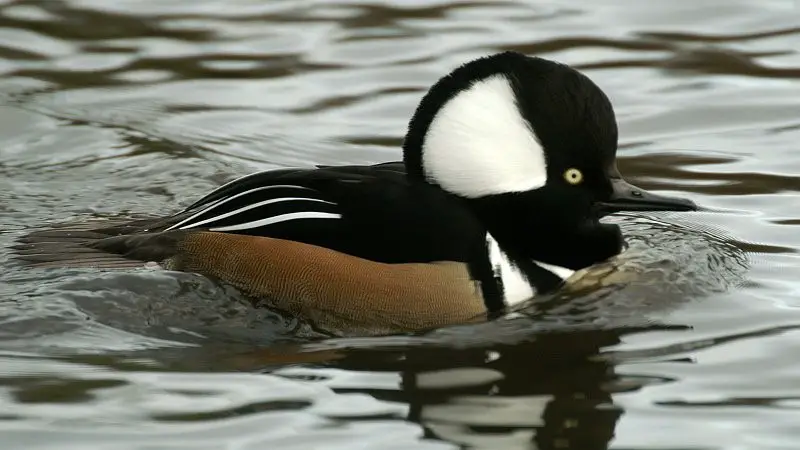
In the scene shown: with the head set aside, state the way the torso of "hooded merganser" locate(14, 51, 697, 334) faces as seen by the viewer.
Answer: to the viewer's right
